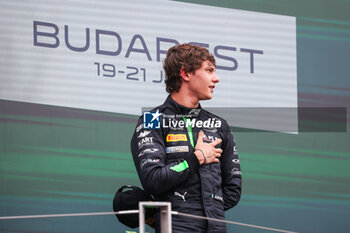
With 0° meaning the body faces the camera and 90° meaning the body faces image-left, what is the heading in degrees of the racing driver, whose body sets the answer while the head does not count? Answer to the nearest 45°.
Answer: approximately 315°

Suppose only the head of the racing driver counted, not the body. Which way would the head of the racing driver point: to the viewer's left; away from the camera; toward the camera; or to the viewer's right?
to the viewer's right

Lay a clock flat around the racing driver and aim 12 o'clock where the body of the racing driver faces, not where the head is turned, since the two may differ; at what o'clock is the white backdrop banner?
The white backdrop banner is roughly at 7 o'clock from the racing driver.

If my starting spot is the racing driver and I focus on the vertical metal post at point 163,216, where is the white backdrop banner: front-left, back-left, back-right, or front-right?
back-right

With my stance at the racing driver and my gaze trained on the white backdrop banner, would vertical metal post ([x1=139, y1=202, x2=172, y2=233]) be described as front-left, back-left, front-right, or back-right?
back-left

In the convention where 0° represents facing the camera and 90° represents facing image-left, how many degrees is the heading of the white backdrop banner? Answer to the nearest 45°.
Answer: approximately 315°
